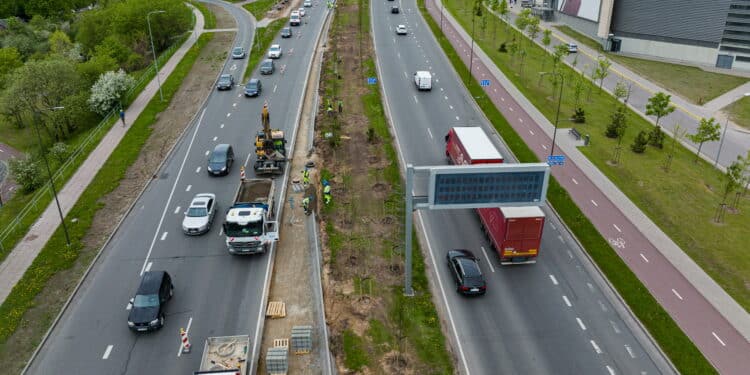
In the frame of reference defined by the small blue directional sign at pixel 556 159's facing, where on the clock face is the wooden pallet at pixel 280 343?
The wooden pallet is roughly at 1 o'clock from the small blue directional sign.

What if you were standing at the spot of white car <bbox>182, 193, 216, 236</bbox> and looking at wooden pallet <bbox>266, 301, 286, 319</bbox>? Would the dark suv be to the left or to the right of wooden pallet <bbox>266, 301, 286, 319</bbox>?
right

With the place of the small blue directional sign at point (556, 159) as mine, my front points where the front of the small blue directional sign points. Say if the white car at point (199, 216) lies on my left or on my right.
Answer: on my right

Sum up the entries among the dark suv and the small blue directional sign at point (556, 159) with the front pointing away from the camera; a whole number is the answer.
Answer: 0

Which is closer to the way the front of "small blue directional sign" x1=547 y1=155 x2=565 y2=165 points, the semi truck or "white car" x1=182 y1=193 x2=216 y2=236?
the semi truck

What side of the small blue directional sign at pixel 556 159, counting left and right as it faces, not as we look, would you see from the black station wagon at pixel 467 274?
front

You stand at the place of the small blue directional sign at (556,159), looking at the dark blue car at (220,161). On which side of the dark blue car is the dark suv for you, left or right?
left

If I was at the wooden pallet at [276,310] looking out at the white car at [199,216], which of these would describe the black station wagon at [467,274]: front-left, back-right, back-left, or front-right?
back-right

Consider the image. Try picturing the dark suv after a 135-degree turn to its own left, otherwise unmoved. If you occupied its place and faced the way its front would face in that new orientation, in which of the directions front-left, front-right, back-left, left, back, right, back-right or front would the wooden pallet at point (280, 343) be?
front-right

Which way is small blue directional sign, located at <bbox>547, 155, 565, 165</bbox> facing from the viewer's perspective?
toward the camera

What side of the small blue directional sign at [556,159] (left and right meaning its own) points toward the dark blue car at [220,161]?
right

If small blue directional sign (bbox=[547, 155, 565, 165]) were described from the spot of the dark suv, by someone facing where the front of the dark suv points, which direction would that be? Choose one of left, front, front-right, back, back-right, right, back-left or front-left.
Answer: back-left

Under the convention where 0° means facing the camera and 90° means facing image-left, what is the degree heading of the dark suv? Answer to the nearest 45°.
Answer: approximately 45°

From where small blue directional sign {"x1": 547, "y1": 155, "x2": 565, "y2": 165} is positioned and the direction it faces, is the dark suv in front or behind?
in front
